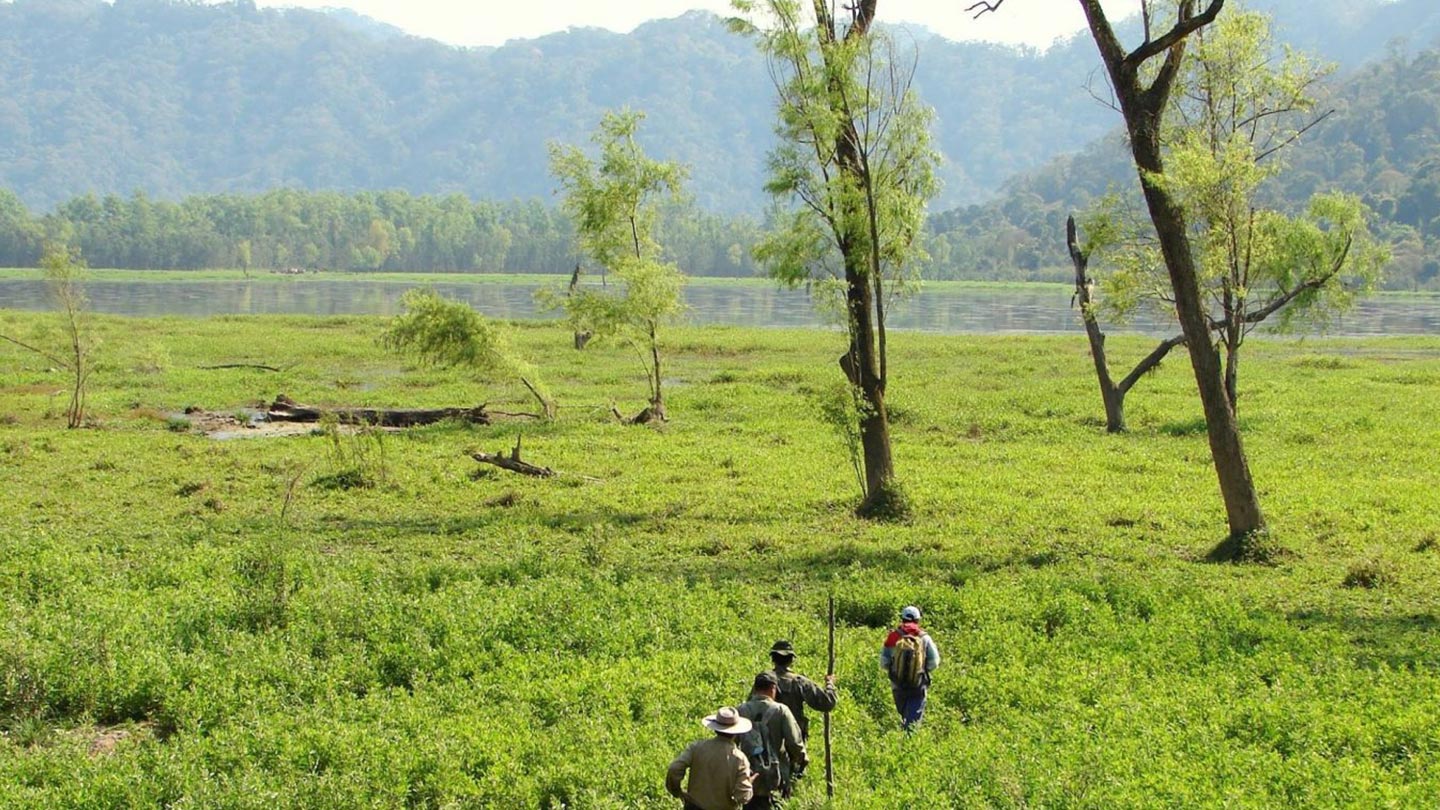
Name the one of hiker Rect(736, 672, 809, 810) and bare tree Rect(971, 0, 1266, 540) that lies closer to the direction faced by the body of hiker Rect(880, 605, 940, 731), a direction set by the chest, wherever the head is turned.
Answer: the bare tree

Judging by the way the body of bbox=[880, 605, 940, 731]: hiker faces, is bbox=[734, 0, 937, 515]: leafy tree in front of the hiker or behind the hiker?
in front

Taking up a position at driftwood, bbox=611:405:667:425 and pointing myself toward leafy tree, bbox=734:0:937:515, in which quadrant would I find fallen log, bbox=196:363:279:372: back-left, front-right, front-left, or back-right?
back-right

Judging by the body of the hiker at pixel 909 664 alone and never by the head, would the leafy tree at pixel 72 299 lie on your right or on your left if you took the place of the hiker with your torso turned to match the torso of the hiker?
on your left

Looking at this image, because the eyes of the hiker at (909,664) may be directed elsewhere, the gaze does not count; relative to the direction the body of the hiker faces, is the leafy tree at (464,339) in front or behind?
in front

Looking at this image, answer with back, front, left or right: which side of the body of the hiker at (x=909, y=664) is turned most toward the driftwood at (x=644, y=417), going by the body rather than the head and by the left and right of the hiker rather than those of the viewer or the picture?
front

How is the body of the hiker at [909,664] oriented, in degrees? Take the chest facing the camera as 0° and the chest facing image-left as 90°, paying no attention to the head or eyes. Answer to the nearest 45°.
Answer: approximately 180°

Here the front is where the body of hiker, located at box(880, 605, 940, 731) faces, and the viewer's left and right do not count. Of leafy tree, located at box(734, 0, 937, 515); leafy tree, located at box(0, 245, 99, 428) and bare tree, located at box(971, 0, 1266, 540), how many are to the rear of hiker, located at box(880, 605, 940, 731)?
0

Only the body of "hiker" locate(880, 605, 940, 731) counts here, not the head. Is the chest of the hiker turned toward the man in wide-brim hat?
no

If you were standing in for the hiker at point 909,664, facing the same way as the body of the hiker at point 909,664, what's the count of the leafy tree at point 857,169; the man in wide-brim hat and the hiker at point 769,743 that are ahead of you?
1

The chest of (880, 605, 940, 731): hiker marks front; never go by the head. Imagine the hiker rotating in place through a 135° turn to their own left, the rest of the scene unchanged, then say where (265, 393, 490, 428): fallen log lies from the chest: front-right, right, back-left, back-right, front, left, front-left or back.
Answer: right

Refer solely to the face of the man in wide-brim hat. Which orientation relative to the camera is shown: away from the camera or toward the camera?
away from the camera

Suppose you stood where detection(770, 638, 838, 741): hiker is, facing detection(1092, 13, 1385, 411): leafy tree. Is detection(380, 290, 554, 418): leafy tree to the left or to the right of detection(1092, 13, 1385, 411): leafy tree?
left

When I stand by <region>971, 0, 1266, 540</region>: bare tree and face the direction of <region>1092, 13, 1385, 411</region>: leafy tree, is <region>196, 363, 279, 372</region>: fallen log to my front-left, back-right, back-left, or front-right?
front-left

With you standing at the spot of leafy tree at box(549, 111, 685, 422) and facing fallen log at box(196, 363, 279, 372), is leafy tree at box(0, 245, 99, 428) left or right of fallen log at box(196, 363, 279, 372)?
left

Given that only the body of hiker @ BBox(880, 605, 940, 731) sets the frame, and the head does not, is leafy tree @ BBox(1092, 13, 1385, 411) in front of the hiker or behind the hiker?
in front
